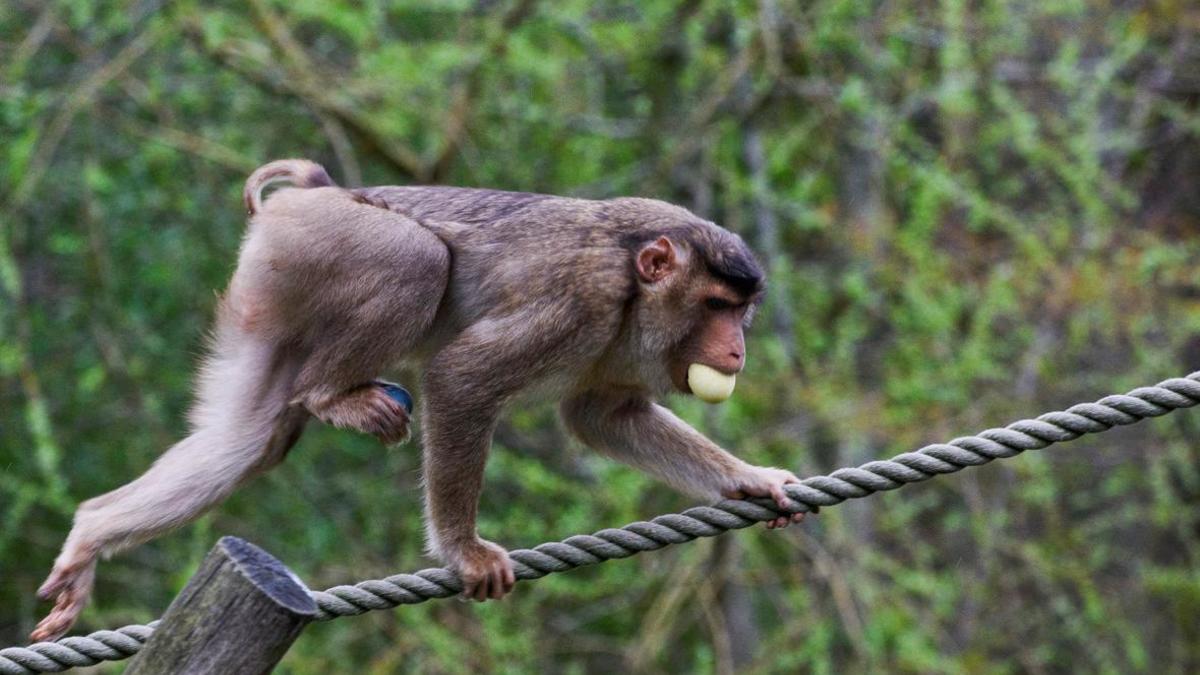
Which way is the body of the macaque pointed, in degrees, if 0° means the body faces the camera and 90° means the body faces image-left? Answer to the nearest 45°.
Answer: approximately 270°

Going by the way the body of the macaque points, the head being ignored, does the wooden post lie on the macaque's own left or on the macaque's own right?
on the macaque's own right
